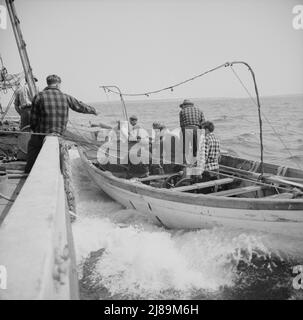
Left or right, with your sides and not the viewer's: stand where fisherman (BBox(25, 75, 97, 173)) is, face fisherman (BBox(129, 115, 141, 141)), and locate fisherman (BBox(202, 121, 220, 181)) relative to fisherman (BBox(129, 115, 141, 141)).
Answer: right

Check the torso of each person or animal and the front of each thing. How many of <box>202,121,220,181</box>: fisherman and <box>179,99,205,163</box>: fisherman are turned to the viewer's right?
0

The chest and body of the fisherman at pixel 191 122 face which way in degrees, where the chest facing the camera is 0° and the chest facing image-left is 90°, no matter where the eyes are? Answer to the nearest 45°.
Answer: approximately 135°

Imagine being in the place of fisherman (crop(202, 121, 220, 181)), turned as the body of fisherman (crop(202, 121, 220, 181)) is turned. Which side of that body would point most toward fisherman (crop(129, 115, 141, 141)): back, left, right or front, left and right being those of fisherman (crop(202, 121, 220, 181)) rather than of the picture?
front

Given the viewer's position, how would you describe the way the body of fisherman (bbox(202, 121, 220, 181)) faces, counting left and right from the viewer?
facing away from the viewer and to the left of the viewer
